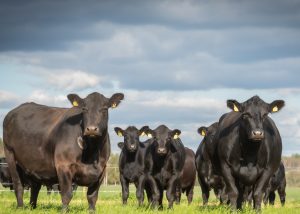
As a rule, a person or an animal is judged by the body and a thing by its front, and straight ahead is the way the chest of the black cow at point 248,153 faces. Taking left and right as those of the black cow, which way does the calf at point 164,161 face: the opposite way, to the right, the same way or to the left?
the same way

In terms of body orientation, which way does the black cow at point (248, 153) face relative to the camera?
toward the camera

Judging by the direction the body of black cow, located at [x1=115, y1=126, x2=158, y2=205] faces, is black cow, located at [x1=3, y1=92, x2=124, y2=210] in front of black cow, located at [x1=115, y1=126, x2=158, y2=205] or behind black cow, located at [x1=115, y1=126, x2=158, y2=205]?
in front

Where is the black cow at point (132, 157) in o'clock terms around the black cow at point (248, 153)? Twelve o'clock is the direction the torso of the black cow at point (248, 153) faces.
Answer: the black cow at point (132, 157) is roughly at 5 o'clock from the black cow at point (248, 153).

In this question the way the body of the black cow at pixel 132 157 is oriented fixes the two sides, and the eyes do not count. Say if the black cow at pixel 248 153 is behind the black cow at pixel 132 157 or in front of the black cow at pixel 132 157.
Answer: in front

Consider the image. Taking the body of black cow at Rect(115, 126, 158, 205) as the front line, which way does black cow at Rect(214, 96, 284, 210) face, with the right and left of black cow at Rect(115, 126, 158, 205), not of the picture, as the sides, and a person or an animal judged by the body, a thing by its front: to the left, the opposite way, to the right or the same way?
the same way

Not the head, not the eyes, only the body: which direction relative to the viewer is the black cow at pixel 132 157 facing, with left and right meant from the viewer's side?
facing the viewer

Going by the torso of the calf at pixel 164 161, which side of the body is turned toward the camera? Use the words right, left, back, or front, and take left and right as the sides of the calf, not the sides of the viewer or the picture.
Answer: front

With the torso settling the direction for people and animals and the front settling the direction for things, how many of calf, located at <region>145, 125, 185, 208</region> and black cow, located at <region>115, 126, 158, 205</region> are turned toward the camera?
2
